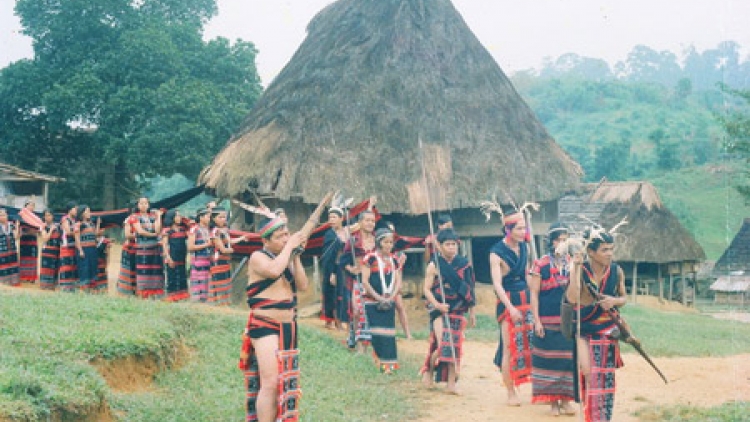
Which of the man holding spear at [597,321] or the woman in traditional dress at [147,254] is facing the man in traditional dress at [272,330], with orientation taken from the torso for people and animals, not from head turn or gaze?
the woman in traditional dress

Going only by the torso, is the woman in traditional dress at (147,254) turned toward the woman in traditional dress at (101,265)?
no

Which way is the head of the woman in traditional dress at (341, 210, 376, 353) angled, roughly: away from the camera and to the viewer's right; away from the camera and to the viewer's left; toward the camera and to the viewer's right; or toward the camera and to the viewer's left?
toward the camera and to the viewer's right

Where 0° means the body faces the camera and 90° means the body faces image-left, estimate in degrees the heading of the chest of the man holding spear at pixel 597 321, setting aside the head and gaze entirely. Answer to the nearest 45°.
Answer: approximately 315°

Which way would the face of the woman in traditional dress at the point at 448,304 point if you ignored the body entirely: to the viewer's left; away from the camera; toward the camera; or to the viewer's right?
toward the camera

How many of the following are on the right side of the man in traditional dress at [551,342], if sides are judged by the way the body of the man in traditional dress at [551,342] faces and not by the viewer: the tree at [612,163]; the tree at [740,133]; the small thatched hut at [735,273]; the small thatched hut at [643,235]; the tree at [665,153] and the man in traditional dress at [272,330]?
1

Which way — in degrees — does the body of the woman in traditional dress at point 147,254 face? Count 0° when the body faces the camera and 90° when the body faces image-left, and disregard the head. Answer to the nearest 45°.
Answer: approximately 0°

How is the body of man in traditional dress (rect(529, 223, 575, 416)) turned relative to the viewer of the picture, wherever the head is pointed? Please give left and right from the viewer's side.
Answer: facing the viewer and to the right of the viewer

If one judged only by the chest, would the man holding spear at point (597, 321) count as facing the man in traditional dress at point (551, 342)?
no

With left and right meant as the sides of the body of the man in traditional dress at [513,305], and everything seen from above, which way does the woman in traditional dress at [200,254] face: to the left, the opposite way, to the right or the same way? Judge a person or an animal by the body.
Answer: the same way

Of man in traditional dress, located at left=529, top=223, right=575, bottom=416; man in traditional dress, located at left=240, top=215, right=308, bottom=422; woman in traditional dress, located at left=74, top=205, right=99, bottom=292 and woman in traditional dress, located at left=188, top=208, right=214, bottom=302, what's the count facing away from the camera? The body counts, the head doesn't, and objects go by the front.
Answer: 0

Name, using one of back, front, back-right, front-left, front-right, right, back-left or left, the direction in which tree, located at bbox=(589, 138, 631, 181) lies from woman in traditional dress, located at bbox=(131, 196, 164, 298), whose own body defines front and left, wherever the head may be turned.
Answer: back-left

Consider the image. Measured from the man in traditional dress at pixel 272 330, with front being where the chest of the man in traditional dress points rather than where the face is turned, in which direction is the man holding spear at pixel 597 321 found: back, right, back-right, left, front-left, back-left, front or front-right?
front-left

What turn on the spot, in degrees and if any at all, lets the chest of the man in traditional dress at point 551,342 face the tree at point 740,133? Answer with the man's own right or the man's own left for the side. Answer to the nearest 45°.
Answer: approximately 135° to the man's own left

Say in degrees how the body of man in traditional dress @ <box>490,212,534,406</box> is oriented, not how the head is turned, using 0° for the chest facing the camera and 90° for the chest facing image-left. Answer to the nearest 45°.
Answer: approximately 315°
